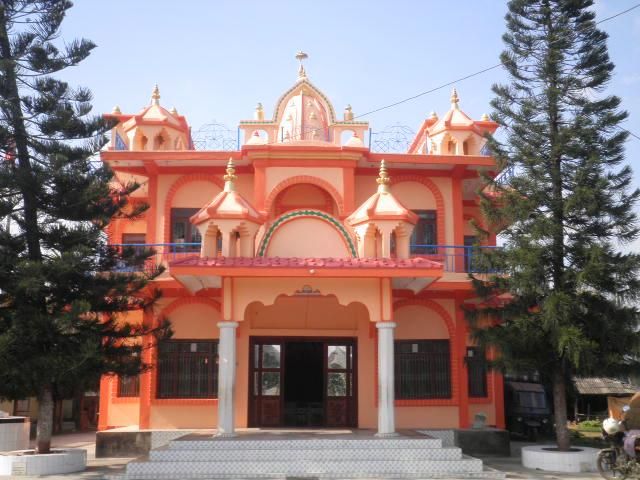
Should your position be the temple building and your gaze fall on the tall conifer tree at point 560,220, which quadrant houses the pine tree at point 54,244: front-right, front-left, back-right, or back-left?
back-right

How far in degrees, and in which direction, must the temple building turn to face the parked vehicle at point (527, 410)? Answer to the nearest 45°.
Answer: approximately 135° to its left

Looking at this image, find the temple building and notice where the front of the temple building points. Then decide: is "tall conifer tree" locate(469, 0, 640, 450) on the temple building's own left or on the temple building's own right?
on the temple building's own left

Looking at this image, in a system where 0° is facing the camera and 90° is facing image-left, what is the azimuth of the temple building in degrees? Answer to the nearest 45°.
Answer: approximately 0°

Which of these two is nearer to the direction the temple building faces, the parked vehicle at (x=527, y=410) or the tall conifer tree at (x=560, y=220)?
the tall conifer tree

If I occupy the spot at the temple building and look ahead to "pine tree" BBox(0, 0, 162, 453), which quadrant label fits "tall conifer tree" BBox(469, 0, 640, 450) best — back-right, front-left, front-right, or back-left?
back-left

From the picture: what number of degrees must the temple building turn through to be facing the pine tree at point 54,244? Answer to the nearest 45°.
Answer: approximately 45° to its right

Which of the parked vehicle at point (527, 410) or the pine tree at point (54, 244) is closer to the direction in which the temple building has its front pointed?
the pine tree
